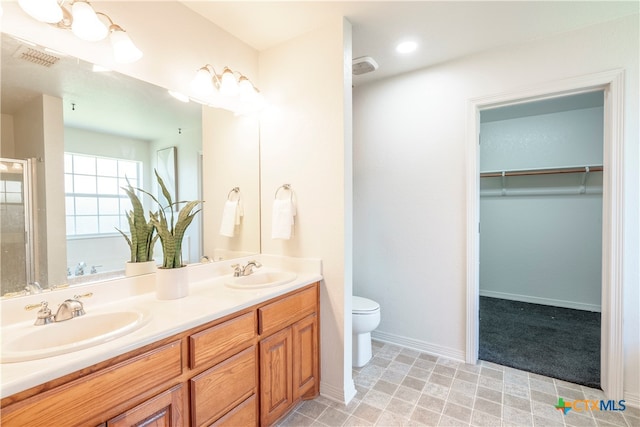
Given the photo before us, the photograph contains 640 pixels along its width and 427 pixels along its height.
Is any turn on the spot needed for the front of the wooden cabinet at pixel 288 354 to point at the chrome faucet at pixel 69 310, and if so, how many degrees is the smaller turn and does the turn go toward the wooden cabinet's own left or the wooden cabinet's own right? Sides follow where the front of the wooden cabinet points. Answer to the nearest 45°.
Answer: approximately 90° to the wooden cabinet's own right

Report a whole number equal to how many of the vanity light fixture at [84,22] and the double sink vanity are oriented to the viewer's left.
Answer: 0

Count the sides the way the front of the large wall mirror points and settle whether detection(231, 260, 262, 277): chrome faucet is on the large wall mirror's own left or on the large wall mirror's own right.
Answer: on the large wall mirror's own left

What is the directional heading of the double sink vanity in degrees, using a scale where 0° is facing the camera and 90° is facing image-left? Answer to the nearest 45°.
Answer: approximately 315°

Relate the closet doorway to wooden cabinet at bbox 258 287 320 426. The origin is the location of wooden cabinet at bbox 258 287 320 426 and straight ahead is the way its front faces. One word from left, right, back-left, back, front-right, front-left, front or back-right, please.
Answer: front-left

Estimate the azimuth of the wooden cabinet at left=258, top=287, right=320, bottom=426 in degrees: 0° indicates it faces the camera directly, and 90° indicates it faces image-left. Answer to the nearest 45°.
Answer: approximately 315°

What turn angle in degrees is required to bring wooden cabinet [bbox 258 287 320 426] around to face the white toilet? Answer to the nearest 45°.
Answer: approximately 90° to its left

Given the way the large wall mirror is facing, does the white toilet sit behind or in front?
in front
